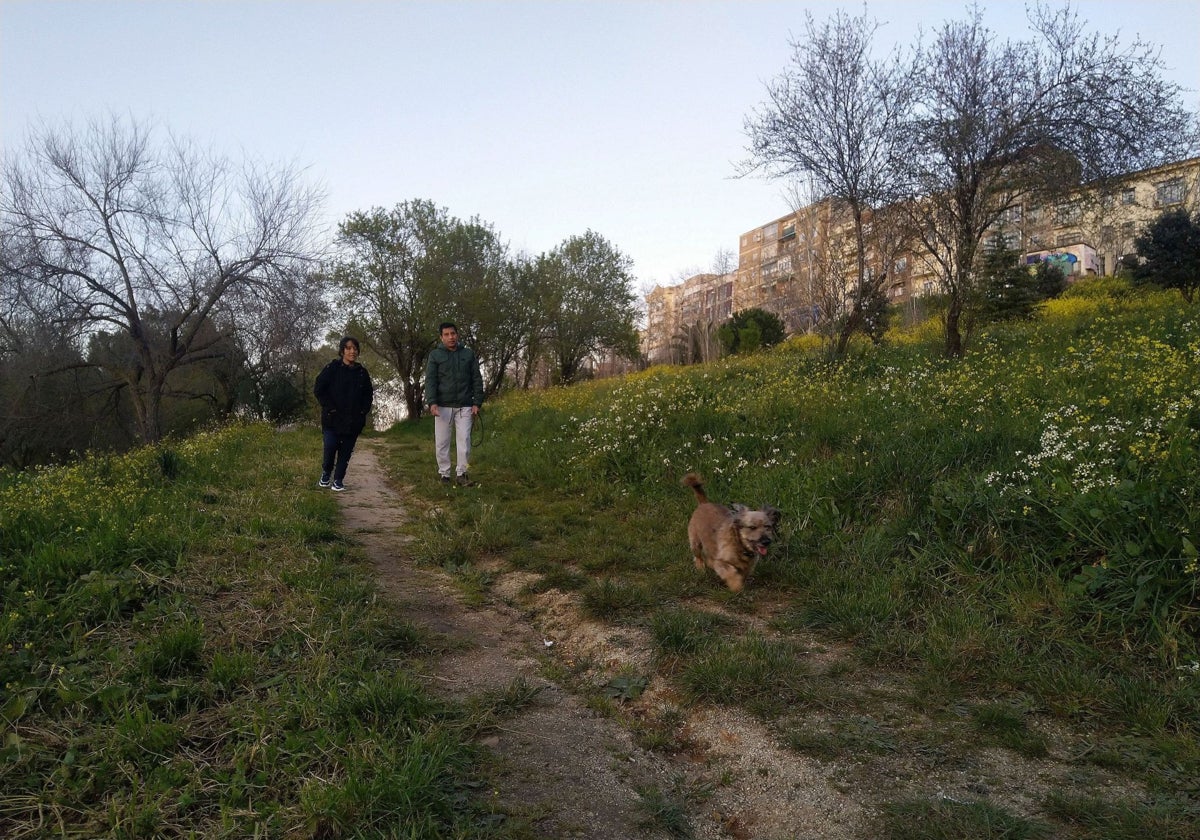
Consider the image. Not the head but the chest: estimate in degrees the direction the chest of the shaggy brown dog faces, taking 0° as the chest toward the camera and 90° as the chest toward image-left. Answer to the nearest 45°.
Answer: approximately 315°

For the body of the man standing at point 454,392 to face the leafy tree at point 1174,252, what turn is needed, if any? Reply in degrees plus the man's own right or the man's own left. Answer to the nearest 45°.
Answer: approximately 90° to the man's own left

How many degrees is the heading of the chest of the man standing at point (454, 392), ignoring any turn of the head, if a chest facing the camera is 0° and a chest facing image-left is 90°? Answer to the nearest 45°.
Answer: approximately 0°

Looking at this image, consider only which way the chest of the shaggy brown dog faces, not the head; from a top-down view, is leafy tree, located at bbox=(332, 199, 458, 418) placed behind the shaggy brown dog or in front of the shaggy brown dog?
behind

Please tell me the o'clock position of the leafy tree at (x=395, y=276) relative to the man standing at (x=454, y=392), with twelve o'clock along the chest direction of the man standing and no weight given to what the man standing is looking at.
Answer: The leafy tree is roughly at 6 o'clock from the man standing.

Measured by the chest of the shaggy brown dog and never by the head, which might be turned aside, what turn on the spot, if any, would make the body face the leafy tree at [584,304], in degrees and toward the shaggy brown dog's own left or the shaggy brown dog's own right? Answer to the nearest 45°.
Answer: approximately 135° to the shaggy brown dog's own left
